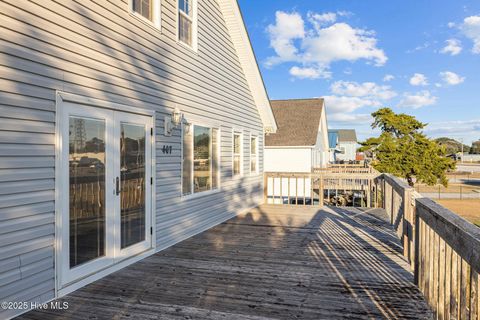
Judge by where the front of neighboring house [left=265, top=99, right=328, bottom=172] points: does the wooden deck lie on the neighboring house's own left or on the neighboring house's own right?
on the neighboring house's own right

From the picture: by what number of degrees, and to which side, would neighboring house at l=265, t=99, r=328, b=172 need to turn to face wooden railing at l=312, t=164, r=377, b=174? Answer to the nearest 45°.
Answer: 0° — it already faces it

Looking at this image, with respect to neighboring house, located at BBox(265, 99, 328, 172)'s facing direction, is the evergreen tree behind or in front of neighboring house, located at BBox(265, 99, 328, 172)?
in front
